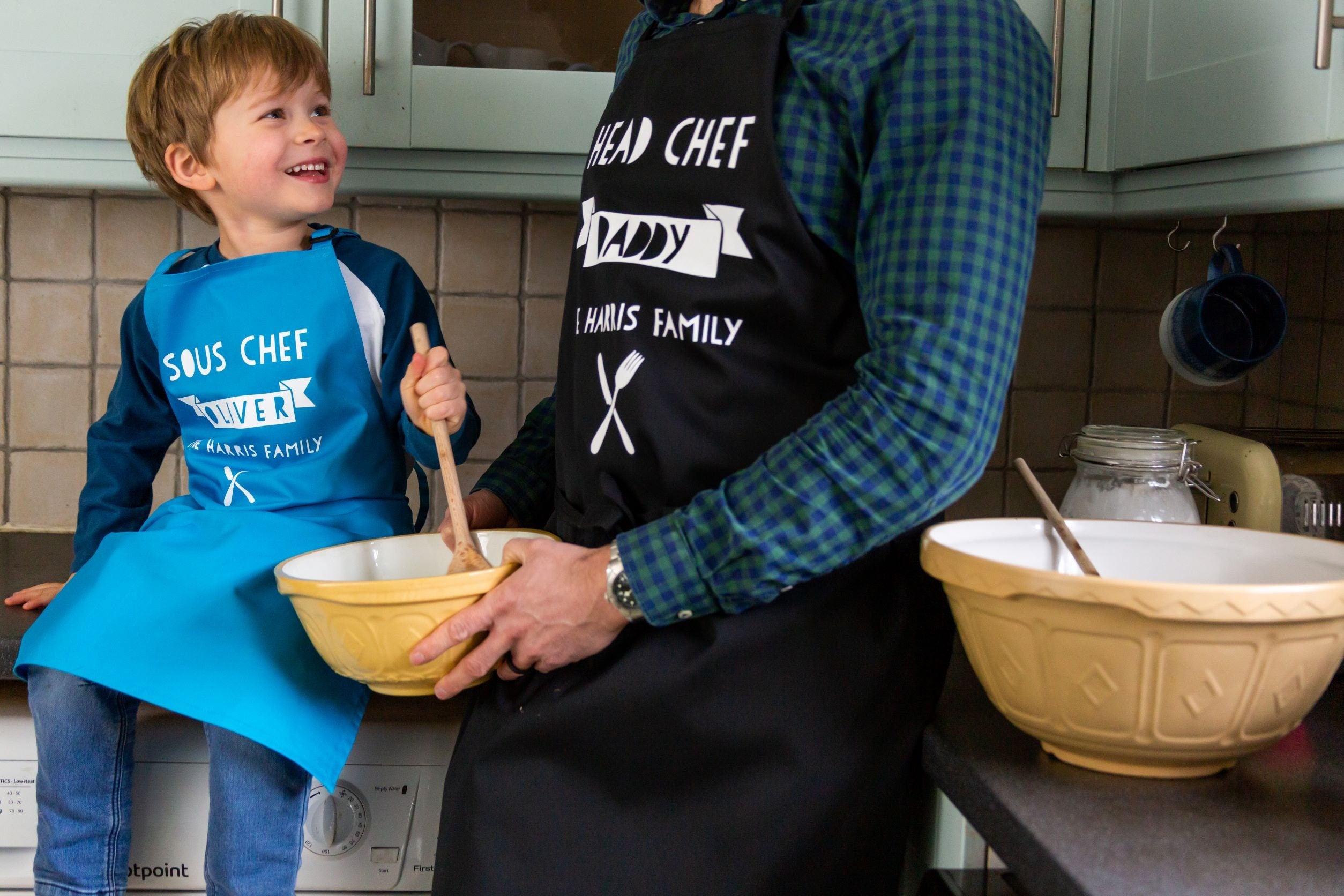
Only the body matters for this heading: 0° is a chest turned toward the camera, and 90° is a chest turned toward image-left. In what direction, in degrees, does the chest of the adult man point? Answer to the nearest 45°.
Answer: approximately 45°

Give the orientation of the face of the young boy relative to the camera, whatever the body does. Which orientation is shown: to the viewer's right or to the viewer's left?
to the viewer's right

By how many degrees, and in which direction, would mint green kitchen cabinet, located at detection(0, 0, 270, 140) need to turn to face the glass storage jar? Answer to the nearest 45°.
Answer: approximately 45° to its left

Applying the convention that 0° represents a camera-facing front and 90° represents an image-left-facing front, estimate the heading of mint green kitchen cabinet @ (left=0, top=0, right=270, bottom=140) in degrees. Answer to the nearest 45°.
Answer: approximately 0°

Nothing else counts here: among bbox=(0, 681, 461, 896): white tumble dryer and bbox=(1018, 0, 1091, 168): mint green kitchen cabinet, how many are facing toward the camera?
2

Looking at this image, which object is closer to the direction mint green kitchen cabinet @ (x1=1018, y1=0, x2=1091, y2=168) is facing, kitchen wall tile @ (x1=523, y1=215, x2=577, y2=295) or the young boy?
the young boy
